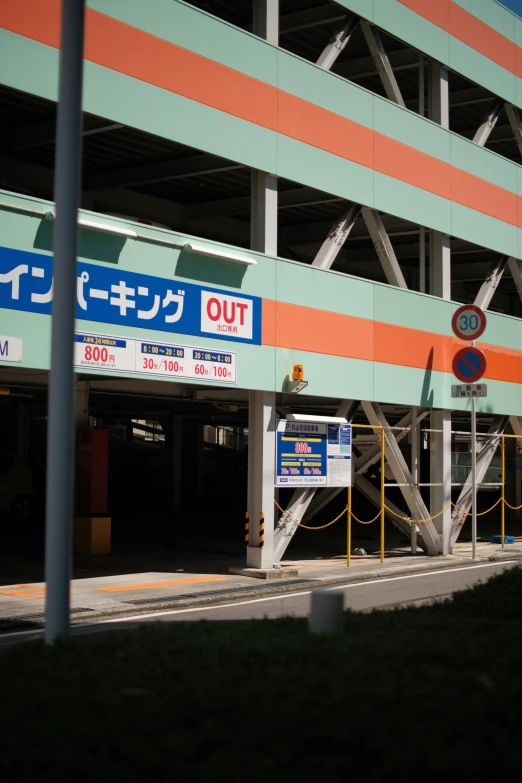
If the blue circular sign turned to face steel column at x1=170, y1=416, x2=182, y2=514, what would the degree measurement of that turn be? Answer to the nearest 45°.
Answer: approximately 135° to its right

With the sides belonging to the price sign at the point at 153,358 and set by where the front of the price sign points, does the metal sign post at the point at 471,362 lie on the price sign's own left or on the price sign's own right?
on the price sign's own left

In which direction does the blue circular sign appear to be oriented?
toward the camera

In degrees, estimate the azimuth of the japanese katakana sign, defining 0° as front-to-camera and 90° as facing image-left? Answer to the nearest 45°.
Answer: approximately 315°

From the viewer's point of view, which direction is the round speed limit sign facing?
toward the camera

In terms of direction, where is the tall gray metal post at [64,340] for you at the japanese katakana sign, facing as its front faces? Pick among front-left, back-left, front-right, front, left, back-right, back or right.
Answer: front-right

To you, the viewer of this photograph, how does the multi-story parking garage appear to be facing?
facing the viewer and to the right of the viewer

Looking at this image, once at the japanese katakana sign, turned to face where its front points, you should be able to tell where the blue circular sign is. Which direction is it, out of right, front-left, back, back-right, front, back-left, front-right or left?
left

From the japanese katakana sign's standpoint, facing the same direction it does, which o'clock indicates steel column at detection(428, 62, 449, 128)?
The steel column is roughly at 9 o'clock from the japanese katakana sign.

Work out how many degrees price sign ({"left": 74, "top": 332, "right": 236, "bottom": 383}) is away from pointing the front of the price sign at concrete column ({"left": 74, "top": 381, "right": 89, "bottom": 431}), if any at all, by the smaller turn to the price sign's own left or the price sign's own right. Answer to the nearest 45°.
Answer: approximately 135° to the price sign's own left

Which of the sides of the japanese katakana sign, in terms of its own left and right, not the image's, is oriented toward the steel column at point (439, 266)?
left

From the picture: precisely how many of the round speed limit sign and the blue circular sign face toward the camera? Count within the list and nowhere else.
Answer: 2

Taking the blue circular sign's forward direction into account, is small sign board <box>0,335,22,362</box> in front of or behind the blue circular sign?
in front

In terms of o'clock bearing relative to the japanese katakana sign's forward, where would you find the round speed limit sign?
The round speed limit sign is roughly at 9 o'clock from the japanese katakana sign.

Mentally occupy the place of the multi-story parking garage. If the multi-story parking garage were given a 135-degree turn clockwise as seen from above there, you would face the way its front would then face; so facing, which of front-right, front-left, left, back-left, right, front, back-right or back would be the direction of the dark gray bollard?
left

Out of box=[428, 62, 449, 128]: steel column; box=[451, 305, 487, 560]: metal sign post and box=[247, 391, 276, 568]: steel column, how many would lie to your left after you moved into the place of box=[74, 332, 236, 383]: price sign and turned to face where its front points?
3
